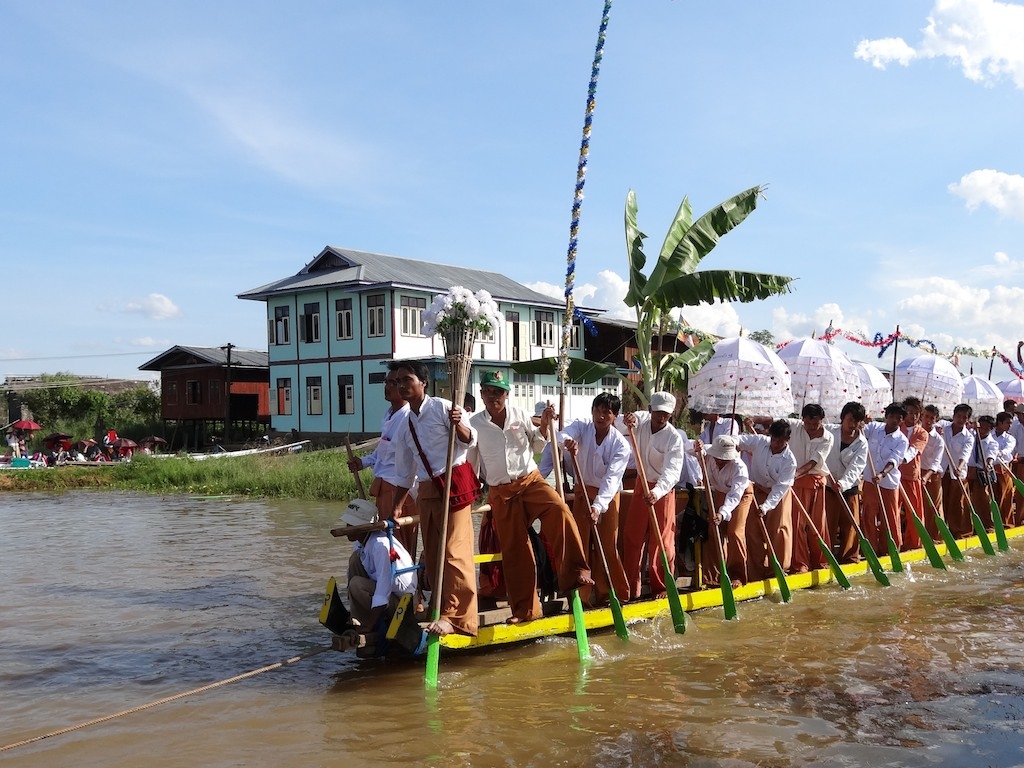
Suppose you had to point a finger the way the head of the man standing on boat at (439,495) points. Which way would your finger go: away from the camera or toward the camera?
toward the camera

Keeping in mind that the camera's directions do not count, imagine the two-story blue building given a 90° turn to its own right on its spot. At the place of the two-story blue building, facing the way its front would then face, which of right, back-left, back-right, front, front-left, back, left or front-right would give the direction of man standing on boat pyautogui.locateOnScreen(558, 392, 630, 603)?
front-left

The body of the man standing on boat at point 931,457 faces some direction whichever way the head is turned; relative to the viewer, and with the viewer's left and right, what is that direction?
facing the viewer and to the left of the viewer

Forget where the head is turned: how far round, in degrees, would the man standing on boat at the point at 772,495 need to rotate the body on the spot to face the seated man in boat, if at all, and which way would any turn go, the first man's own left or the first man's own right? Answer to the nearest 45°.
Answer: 0° — they already face them

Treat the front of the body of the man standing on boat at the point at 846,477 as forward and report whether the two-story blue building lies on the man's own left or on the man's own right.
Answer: on the man's own right

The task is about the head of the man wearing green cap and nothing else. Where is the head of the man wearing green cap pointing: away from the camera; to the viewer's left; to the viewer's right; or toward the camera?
toward the camera

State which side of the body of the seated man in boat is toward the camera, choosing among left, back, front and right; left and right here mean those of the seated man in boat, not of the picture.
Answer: left

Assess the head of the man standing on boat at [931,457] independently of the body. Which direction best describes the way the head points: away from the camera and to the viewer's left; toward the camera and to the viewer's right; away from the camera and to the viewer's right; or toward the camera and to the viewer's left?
toward the camera and to the viewer's left

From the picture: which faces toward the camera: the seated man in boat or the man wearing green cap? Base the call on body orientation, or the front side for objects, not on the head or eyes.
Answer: the man wearing green cap

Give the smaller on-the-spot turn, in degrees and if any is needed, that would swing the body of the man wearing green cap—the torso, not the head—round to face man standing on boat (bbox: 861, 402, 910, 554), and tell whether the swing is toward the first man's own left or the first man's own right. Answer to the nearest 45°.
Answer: approximately 135° to the first man's own left

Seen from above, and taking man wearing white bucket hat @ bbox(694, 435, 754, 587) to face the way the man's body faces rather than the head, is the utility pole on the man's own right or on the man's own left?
on the man's own right

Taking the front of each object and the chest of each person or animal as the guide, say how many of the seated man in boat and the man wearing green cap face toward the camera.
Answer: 1

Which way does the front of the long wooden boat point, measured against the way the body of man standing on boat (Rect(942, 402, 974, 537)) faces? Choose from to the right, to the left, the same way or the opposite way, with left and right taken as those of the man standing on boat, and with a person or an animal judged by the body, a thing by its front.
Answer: the same way

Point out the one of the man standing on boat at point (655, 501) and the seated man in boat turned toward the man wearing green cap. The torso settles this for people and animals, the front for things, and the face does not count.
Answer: the man standing on boat

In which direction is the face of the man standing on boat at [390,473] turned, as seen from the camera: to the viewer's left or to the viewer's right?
to the viewer's left

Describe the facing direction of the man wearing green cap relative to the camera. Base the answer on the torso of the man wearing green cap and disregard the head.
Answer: toward the camera

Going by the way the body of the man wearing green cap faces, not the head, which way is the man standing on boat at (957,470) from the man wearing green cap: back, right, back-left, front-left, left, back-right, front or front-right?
back-left

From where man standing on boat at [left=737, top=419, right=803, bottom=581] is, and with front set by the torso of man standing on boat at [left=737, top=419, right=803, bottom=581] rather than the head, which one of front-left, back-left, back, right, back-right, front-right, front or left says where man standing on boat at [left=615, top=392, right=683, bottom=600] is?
front
